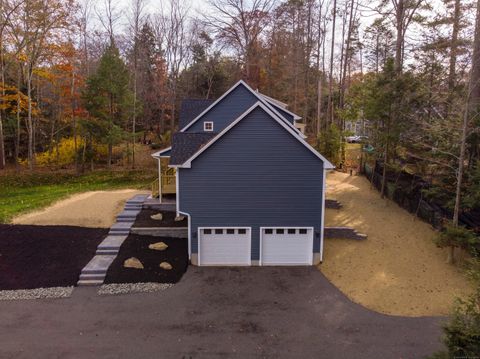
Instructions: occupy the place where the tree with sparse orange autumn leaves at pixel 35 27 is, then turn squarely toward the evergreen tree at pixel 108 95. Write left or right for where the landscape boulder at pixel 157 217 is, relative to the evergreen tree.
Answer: right

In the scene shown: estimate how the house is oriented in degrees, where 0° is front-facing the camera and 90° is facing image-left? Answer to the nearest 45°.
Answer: approximately 90°

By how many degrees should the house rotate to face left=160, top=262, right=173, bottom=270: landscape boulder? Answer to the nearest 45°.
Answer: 0° — it already faces it

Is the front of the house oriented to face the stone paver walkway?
yes

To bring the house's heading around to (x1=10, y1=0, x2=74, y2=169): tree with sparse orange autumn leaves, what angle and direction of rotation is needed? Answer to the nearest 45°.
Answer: approximately 45° to its right

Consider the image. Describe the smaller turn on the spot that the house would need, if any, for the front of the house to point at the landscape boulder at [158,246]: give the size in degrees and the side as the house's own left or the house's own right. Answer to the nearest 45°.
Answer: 0° — it already faces it
